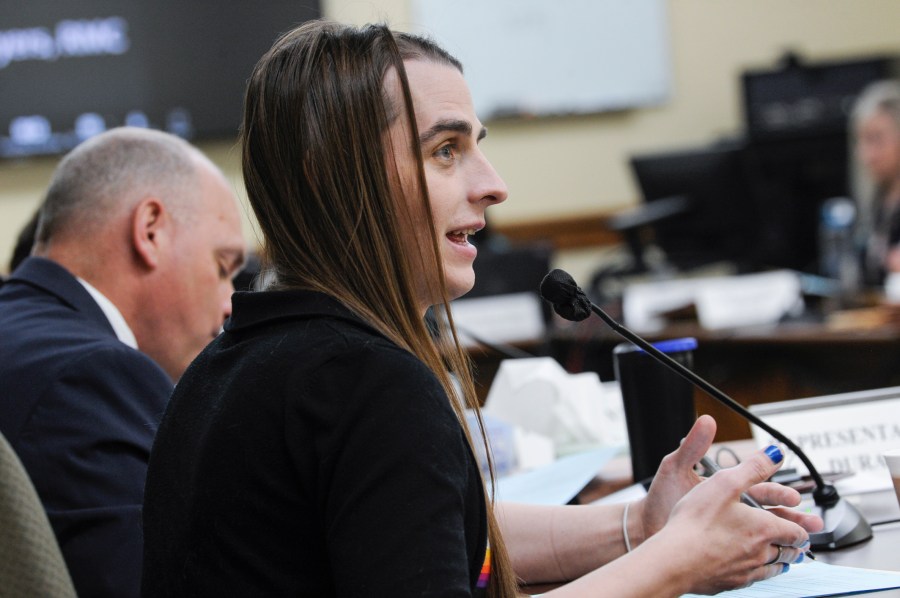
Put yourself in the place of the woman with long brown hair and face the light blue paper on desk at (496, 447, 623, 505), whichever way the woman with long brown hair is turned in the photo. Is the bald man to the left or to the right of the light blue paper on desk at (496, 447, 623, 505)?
left

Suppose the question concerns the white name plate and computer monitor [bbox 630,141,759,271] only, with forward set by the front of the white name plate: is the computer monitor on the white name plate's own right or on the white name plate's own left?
on the white name plate's own right

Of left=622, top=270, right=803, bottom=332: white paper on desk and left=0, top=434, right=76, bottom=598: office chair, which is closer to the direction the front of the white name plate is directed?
the office chair

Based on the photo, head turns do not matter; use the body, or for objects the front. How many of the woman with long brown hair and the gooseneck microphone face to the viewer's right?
1

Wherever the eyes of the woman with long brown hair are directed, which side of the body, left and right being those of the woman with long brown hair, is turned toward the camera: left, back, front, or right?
right

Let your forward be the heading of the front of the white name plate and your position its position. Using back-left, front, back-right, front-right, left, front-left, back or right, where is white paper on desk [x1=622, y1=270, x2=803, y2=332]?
back-right

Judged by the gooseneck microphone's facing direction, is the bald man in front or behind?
in front

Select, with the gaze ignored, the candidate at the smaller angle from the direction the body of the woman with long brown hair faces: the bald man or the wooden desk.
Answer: the wooden desk

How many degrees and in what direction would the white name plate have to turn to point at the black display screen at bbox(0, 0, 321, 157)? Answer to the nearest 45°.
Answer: approximately 90° to its right

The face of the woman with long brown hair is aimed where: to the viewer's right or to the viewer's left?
to the viewer's right

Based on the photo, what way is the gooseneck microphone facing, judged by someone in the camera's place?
facing to the left of the viewer

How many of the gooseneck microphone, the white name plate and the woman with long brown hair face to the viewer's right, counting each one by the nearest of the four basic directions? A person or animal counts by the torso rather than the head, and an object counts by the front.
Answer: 1

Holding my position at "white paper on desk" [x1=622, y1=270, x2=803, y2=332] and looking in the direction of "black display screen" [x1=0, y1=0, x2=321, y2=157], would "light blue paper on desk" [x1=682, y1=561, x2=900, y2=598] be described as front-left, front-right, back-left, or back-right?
back-left
